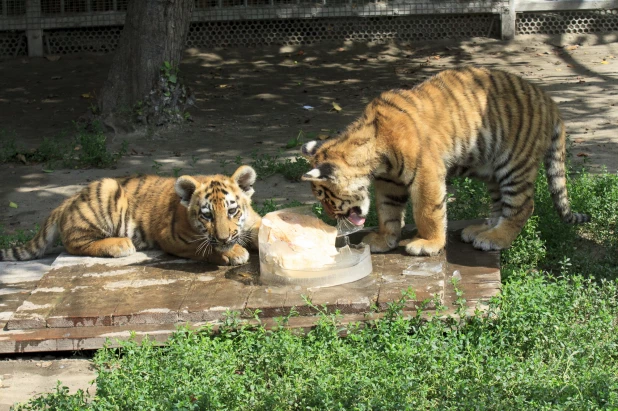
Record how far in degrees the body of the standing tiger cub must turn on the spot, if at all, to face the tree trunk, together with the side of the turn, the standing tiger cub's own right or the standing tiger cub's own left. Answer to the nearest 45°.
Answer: approximately 90° to the standing tiger cub's own right

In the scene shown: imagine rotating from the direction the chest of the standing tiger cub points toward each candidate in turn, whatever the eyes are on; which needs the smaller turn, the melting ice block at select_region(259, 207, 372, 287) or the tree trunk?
the melting ice block

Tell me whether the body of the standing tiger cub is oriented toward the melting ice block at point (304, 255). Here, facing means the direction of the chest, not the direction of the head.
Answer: yes

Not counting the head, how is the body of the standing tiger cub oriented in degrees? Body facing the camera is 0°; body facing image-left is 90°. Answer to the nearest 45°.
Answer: approximately 45°

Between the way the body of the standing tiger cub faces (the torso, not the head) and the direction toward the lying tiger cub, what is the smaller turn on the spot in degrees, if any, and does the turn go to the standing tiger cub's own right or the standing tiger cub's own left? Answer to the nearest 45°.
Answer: approximately 45° to the standing tiger cub's own right

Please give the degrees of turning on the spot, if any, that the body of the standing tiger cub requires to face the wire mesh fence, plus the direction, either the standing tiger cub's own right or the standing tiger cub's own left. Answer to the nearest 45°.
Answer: approximately 135° to the standing tiger cub's own right

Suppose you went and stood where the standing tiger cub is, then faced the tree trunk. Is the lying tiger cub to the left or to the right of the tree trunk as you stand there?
left
